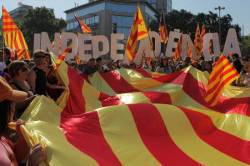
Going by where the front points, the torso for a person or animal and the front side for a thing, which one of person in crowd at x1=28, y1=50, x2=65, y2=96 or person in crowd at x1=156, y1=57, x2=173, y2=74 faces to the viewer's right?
person in crowd at x1=28, y1=50, x2=65, y2=96

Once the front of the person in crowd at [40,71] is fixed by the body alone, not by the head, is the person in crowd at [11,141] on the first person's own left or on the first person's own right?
on the first person's own right

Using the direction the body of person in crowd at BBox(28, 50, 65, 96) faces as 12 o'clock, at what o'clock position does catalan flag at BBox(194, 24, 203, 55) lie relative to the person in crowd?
The catalan flag is roughly at 10 o'clock from the person in crowd.

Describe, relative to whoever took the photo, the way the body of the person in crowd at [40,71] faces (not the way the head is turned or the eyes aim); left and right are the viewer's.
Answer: facing to the right of the viewer

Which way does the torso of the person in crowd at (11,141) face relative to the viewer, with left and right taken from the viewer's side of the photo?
facing to the right of the viewer

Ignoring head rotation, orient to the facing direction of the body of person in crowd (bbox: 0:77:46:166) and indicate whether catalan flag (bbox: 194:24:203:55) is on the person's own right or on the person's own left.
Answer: on the person's own left
